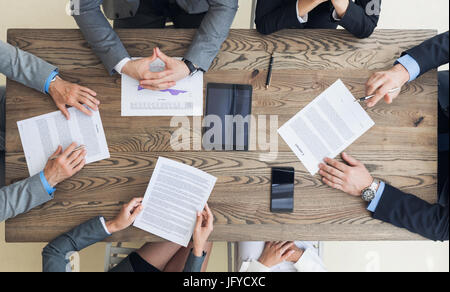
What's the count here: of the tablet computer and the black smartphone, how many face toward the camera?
2

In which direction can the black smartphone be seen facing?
toward the camera

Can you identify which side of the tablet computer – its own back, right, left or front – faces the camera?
front
